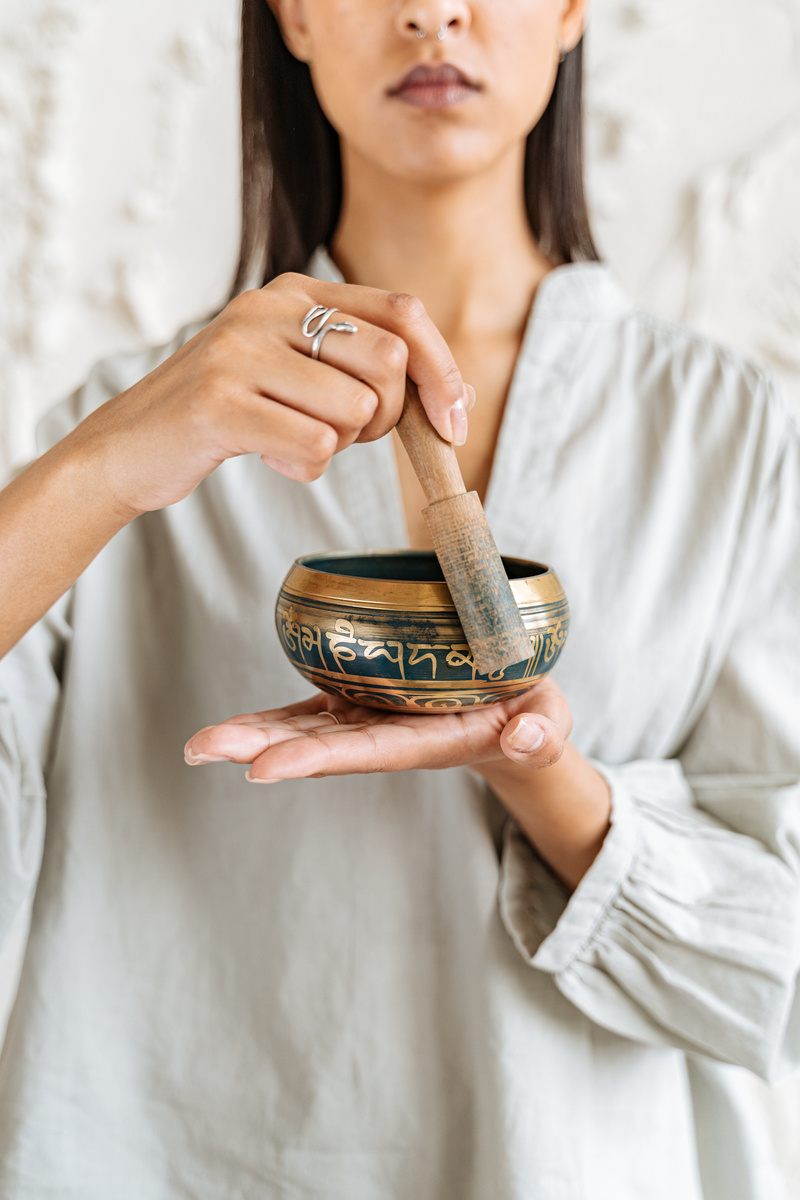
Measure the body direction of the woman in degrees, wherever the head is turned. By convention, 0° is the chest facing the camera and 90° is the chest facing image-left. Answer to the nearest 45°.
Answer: approximately 0°
